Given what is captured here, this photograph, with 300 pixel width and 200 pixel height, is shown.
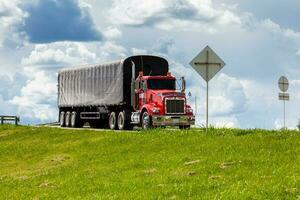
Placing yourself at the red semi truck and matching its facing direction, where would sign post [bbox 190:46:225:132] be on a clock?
The sign post is roughly at 1 o'clock from the red semi truck.

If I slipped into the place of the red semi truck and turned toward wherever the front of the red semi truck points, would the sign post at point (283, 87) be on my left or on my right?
on my left

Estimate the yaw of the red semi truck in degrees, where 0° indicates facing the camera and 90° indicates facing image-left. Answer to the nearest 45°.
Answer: approximately 315°

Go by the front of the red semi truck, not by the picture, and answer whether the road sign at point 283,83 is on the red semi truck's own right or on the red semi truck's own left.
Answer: on the red semi truck's own left

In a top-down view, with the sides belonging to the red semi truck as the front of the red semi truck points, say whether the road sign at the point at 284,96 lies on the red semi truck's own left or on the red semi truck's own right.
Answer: on the red semi truck's own left
